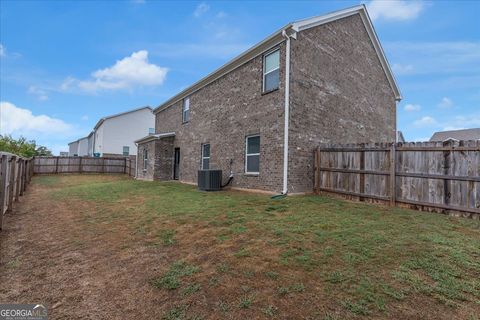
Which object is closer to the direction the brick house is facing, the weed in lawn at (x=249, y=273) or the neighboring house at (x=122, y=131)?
the neighboring house

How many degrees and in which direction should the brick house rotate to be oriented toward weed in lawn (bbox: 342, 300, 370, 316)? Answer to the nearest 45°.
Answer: approximately 135° to its right

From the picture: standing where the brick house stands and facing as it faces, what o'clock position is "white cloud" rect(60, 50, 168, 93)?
The white cloud is roughly at 9 o'clock from the brick house.

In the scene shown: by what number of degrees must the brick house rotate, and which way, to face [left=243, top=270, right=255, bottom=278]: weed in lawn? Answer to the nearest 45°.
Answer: approximately 135° to its right

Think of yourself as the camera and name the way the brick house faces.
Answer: facing away from the viewer and to the right of the viewer

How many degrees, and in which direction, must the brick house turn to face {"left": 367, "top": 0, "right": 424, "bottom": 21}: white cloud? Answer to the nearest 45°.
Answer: approximately 45° to its right

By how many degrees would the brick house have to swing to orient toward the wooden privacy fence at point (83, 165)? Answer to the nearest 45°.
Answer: approximately 90° to its left

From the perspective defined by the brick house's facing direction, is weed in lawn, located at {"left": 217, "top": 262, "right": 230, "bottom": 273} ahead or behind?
behind

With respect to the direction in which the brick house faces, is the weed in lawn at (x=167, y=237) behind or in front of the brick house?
behind

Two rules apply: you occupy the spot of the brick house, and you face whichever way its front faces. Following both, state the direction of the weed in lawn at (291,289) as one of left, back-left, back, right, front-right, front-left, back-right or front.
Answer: back-right

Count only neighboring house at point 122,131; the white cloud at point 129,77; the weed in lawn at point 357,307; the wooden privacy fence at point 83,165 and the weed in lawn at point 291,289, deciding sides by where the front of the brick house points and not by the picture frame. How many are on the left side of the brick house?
3

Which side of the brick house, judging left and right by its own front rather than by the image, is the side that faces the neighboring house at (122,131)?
left

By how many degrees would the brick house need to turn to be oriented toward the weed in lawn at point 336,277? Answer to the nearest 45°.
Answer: approximately 135° to its right

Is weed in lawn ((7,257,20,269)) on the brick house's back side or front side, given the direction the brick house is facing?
on the back side
